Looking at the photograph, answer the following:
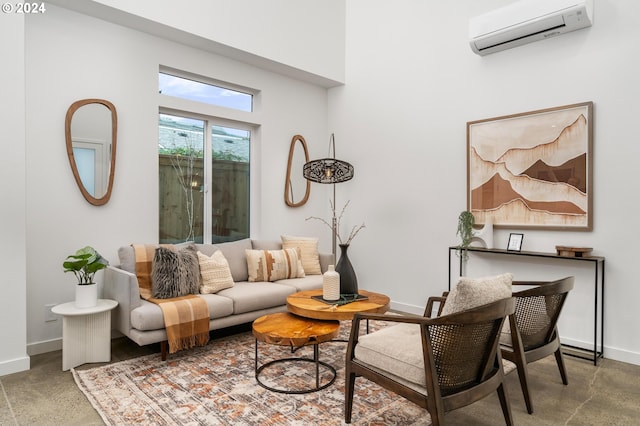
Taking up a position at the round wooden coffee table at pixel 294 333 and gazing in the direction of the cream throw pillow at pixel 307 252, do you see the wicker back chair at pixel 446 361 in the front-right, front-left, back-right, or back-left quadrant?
back-right

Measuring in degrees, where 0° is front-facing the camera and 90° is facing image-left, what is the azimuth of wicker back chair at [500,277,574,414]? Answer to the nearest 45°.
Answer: approximately 135°

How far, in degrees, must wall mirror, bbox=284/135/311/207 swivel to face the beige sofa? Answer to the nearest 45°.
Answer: approximately 45° to its right

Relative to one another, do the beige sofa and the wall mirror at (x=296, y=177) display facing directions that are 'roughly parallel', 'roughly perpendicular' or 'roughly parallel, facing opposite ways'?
roughly parallel

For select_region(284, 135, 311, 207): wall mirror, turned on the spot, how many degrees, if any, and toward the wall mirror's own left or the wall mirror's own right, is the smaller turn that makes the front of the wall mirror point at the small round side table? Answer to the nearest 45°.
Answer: approximately 90° to the wall mirror's own right

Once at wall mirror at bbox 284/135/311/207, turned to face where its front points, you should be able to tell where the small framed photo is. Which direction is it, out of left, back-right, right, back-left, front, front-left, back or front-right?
front

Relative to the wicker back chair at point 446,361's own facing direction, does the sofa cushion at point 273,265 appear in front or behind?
in front

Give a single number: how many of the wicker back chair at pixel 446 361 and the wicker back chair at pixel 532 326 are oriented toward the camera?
0

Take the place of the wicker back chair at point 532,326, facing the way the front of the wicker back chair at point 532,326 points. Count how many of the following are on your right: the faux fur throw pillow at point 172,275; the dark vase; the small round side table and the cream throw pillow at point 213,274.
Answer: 0

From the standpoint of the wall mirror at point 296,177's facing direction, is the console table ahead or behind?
ahead

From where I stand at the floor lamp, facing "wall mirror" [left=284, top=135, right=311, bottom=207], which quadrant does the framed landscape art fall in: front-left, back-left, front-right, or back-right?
back-right

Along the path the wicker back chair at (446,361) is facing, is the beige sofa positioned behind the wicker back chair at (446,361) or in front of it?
in front

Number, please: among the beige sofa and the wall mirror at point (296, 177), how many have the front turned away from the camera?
0

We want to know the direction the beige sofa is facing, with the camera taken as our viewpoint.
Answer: facing the viewer and to the right of the viewer
